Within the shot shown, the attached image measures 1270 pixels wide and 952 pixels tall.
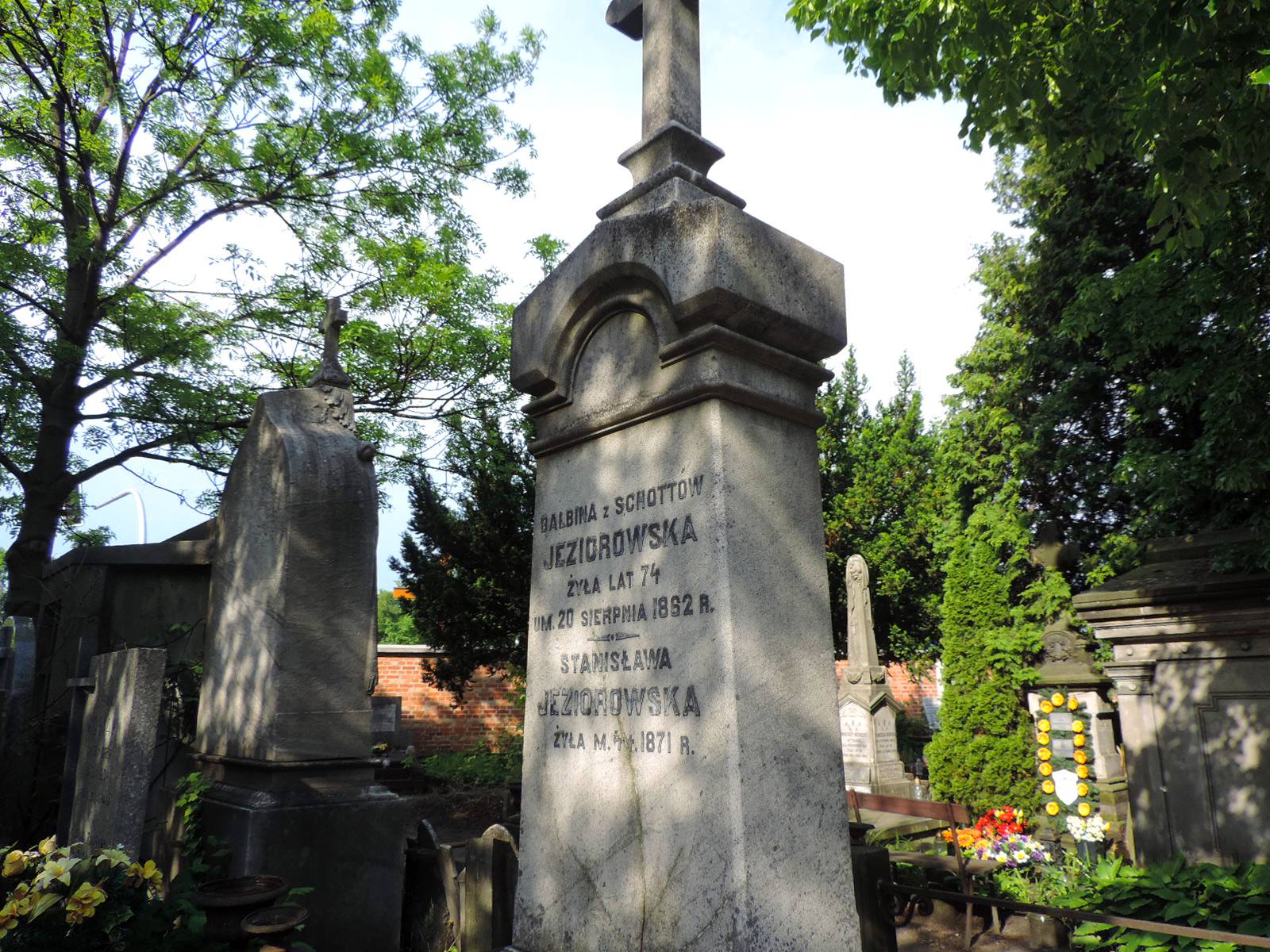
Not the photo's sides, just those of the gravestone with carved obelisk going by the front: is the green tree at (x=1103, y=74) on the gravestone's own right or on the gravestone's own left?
on the gravestone's own left

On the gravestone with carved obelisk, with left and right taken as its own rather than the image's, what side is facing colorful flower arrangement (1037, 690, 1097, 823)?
left

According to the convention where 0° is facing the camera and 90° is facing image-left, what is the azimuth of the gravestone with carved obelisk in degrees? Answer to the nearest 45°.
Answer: approximately 45°

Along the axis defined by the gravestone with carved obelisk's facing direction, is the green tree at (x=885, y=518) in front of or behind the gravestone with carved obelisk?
behind

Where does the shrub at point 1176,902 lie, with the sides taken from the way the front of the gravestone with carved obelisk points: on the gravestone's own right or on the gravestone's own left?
on the gravestone's own left

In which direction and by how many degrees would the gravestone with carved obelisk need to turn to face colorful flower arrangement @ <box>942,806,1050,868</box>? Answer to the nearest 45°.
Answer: approximately 45° to its left
